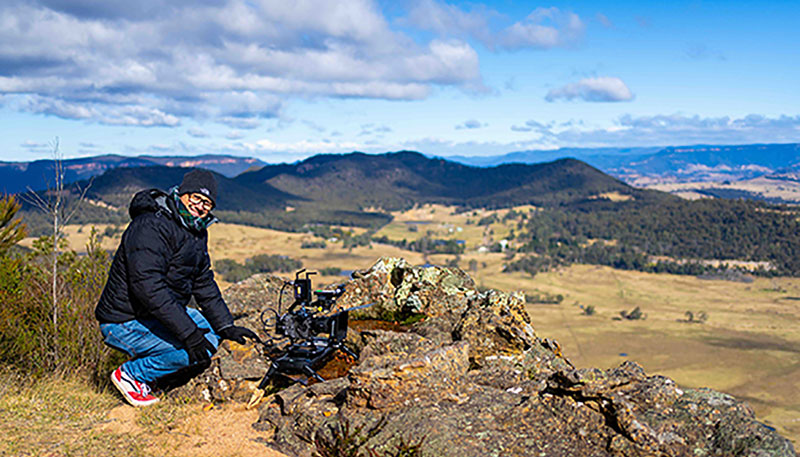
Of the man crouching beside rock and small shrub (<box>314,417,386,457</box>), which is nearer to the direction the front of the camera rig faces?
the small shrub

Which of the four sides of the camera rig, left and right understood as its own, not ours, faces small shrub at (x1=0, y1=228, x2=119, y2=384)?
back

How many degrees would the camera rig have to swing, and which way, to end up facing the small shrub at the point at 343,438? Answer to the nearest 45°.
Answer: approximately 90° to its right

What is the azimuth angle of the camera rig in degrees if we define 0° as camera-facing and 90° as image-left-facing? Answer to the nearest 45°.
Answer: approximately 270°

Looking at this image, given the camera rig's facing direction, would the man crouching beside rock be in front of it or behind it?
behind
